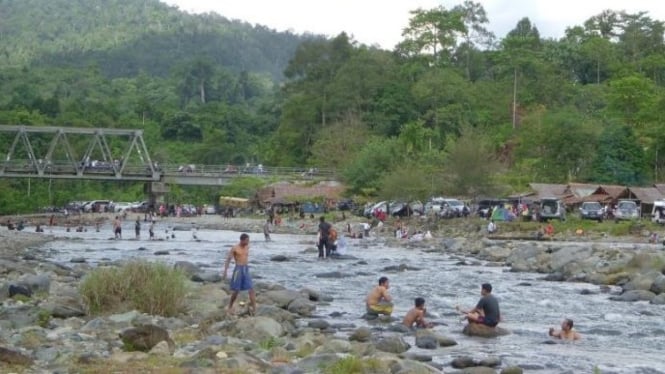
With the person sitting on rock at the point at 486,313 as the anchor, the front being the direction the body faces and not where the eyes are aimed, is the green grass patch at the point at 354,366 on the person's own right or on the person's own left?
on the person's own left

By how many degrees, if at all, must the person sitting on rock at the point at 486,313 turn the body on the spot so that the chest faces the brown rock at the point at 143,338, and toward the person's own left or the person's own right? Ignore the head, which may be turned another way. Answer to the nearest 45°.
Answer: approximately 45° to the person's own left

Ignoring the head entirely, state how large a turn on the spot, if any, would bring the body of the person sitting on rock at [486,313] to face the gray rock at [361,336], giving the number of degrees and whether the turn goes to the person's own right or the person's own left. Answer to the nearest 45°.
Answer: approximately 45° to the person's own left

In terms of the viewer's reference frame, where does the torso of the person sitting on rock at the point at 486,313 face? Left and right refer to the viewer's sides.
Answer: facing to the left of the viewer

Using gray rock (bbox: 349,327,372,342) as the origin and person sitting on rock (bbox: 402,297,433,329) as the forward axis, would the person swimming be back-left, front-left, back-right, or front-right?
front-right

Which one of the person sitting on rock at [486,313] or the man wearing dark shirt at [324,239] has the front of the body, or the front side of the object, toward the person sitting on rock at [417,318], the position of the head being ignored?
the person sitting on rock at [486,313]

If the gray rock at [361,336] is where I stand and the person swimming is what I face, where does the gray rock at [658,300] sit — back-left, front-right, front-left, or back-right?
front-left
